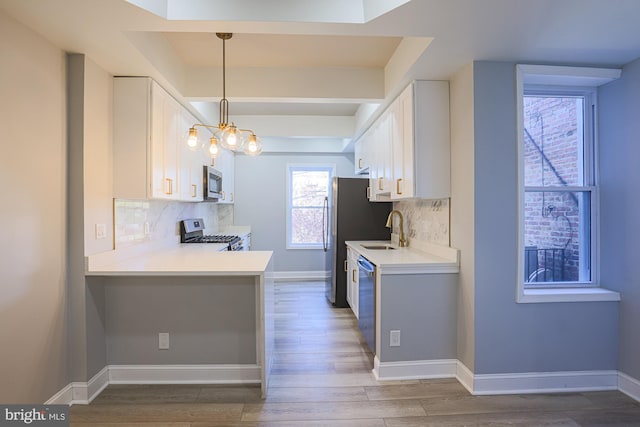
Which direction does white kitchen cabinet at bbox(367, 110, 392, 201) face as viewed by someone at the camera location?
facing to the left of the viewer

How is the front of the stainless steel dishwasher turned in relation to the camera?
facing to the left of the viewer

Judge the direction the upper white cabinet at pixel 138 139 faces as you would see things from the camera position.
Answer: facing to the right of the viewer

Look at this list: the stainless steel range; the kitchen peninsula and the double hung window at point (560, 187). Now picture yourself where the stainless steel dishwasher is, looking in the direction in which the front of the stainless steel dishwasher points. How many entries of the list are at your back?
1

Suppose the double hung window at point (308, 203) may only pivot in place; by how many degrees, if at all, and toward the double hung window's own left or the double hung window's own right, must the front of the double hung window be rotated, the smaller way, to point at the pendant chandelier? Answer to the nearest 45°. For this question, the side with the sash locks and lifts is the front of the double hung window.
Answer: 0° — it already faces it

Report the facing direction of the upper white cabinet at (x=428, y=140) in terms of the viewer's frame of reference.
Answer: facing to the left of the viewer

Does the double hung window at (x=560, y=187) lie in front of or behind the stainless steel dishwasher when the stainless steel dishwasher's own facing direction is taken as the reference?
behind

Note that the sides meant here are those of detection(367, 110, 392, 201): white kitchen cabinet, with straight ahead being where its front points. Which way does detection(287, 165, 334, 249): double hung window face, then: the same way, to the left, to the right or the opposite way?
to the left

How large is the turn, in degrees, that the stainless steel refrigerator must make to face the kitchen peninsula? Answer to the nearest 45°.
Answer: approximately 45° to its left

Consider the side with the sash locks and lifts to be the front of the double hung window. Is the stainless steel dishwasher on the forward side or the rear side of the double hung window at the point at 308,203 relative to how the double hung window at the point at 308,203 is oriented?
on the forward side

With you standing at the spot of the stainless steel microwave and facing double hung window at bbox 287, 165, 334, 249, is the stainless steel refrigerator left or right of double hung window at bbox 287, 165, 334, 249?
right
